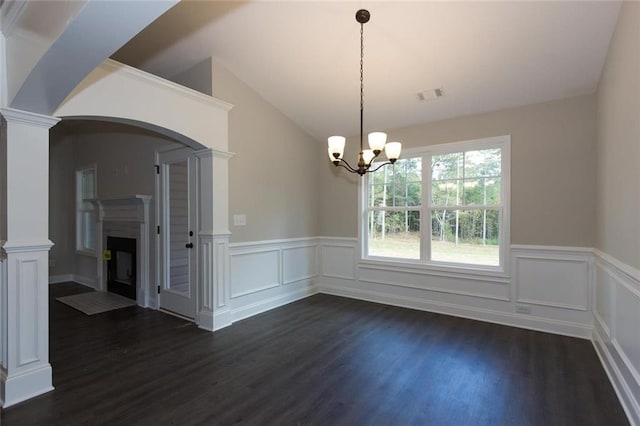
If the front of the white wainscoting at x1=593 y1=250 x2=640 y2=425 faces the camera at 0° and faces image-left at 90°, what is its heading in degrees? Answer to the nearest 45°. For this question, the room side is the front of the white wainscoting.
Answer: approximately 90°

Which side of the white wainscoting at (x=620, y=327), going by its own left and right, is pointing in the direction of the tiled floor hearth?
front

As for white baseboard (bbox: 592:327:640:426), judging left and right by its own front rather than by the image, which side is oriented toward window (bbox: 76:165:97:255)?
front

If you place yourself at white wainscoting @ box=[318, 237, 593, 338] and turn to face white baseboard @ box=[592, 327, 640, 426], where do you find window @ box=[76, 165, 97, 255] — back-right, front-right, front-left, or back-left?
back-right

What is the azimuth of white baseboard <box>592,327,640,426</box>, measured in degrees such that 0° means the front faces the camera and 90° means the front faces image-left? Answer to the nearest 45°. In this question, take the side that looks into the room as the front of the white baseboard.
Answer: approximately 90°

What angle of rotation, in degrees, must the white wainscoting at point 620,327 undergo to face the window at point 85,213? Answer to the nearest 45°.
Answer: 0° — it already faces it

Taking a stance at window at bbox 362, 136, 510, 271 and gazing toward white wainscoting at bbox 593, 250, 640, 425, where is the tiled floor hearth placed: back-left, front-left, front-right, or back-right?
back-right
